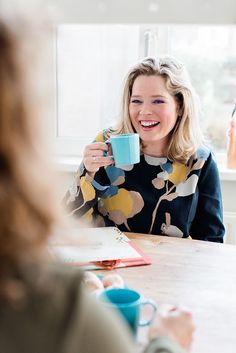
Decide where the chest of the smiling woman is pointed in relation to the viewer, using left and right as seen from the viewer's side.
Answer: facing the viewer and to the left of the viewer

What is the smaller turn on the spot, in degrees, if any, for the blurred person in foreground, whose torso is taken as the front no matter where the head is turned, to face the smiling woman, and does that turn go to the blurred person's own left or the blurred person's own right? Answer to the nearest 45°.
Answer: approximately 45° to the blurred person's own left

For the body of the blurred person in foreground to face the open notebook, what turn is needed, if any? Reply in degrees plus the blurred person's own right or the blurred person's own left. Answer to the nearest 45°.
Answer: approximately 45° to the blurred person's own left

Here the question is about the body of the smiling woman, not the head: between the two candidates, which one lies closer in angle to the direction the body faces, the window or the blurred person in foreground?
the blurred person in foreground

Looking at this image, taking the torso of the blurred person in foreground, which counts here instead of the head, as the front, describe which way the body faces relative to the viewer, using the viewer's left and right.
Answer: facing away from the viewer and to the right of the viewer

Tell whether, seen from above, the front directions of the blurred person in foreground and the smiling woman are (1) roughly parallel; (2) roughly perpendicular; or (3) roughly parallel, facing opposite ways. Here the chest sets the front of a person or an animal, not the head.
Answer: roughly parallel, facing opposite ways

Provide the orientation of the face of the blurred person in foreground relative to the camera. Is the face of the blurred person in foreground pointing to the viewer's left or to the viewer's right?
to the viewer's right
